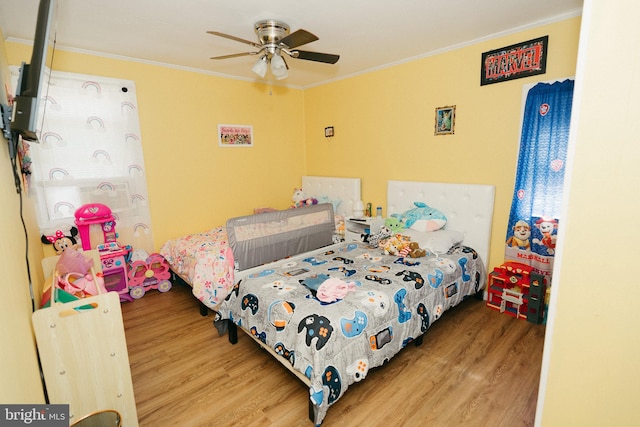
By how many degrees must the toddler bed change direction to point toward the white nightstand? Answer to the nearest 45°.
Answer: approximately 135° to its left

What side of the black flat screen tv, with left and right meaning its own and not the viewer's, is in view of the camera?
right

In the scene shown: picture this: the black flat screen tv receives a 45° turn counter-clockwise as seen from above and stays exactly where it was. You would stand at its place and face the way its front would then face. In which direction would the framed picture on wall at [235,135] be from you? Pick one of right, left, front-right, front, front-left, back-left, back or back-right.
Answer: front

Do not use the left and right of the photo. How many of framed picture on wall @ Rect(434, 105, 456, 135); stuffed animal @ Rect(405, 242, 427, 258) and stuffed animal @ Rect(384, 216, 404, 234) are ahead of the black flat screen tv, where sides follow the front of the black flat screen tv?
3

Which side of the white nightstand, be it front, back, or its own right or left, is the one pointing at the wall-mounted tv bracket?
front

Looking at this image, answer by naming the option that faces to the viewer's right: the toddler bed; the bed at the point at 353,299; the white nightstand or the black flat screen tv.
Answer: the black flat screen tv

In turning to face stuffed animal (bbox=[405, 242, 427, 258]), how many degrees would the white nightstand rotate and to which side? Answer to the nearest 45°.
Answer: approximately 90° to its left

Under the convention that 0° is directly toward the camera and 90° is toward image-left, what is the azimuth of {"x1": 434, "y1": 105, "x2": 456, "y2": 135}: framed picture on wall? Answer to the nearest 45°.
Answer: approximately 45°

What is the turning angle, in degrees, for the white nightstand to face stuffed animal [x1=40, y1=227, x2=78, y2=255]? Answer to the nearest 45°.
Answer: approximately 45° to its right

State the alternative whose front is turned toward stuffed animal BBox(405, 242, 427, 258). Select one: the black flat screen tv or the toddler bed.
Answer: the black flat screen tv
